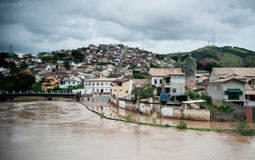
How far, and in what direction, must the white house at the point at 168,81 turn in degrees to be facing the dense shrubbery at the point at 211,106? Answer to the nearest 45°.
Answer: approximately 45° to its left

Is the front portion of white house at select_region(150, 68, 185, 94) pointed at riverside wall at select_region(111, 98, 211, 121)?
yes

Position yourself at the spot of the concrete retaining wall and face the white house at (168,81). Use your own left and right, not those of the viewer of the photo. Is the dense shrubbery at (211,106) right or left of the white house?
right

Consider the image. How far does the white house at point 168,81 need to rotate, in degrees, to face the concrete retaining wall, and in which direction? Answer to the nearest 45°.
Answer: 0° — it already faces it

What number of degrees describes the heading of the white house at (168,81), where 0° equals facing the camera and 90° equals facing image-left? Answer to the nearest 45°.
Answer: approximately 0°
